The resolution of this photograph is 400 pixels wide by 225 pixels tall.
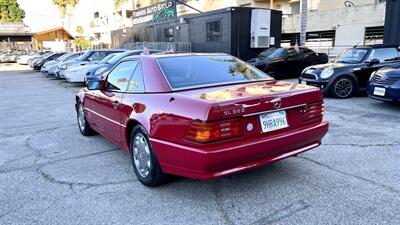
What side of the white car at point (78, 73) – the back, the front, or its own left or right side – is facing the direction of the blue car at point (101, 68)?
left

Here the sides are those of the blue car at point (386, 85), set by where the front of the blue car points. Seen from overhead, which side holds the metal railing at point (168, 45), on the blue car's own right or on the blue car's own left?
on the blue car's own right

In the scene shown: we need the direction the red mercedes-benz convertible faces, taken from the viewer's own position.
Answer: facing away from the viewer and to the left of the viewer

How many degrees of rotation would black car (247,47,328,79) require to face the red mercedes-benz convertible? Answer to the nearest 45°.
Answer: approximately 45° to its left

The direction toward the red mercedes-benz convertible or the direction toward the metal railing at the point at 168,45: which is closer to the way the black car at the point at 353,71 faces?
the red mercedes-benz convertible

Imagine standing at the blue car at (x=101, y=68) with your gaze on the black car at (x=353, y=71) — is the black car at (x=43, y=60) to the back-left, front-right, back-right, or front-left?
back-left

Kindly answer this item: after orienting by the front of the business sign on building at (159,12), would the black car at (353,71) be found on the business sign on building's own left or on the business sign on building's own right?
on the business sign on building's own left

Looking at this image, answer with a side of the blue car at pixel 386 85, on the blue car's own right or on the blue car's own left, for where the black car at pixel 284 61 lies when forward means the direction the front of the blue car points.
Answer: on the blue car's own right

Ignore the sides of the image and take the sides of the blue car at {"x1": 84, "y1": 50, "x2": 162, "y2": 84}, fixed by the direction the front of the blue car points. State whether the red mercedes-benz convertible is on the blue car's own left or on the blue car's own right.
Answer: on the blue car's own left

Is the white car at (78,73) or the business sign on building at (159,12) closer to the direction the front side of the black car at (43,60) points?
the white car

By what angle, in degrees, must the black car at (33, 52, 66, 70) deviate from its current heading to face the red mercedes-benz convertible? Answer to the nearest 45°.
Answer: approximately 45° to its left
